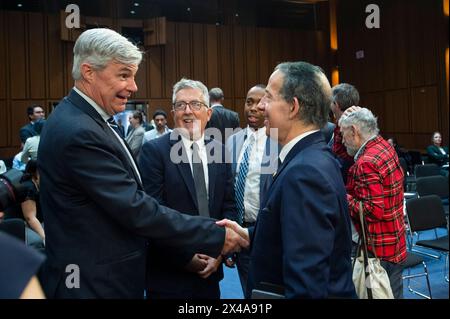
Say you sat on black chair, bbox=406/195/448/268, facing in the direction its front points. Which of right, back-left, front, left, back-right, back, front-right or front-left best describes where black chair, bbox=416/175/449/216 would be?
back-left

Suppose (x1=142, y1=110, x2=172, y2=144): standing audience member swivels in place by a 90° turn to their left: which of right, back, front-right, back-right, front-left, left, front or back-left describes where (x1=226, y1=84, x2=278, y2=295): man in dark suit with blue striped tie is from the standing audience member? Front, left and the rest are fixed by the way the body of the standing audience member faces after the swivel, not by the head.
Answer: right

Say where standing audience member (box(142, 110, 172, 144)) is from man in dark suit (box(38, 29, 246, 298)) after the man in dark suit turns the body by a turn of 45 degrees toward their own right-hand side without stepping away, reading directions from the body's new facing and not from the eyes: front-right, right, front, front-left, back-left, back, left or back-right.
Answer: back-left

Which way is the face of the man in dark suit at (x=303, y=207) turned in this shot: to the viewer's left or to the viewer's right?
to the viewer's left

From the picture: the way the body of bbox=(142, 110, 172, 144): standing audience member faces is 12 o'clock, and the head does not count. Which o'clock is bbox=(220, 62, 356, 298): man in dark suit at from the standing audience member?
The man in dark suit is roughly at 12 o'clock from the standing audience member.

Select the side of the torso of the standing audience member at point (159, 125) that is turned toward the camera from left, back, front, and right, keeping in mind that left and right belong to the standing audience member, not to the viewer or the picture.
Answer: front

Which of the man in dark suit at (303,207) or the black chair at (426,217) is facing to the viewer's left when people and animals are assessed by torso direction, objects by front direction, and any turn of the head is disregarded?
the man in dark suit

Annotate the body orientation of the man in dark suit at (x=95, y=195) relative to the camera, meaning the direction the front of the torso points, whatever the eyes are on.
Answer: to the viewer's right

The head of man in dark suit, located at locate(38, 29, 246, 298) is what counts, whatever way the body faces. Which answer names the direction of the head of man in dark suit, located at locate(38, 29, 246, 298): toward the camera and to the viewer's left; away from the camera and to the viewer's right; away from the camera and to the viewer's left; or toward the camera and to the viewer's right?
toward the camera and to the viewer's right

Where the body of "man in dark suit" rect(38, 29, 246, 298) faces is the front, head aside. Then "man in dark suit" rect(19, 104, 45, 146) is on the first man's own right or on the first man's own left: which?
on the first man's own left

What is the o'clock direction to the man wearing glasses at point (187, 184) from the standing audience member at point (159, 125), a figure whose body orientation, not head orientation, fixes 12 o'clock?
The man wearing glasses is roughly at 12 o'clock from the standing audience member.

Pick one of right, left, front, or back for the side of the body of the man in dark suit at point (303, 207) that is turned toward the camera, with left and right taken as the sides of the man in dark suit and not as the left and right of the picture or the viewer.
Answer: left
